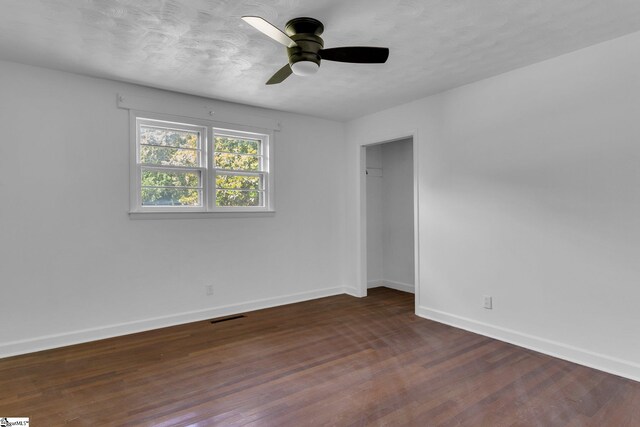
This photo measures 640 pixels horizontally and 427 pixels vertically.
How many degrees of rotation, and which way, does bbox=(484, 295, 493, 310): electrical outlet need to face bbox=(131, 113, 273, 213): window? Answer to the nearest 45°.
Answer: approximately 45° to its right

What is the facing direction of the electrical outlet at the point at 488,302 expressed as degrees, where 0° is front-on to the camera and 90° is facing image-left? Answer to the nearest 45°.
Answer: approximately 45°

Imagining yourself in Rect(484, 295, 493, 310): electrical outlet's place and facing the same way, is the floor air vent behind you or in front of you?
in front
